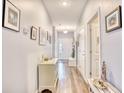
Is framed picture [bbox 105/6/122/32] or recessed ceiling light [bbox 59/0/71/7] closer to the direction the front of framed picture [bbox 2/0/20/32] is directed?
the framed picture

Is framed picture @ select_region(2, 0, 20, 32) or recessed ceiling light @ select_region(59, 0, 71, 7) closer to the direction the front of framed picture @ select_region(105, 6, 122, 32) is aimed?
the framed picture

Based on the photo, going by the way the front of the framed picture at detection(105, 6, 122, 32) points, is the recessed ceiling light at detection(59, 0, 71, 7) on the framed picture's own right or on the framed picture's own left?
on the framed picture's own right

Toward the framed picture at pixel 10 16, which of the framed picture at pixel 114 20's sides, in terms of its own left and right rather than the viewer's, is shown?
front

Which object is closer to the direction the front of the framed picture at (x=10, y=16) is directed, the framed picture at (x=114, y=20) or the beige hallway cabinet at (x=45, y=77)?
the framed picture

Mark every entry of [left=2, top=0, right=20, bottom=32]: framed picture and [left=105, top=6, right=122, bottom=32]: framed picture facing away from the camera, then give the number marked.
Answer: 0

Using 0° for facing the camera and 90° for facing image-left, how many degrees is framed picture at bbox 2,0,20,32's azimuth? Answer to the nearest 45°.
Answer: approximately 315°

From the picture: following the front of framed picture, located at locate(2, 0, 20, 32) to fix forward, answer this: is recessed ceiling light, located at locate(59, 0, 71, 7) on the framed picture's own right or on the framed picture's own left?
on the framed picture's own left

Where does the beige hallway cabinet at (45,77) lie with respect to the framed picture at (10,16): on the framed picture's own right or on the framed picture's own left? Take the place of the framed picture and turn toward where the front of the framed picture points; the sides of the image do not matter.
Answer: on the framed picture's own left

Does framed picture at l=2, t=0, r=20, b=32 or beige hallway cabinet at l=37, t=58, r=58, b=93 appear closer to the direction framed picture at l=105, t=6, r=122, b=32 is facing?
the framed picture
